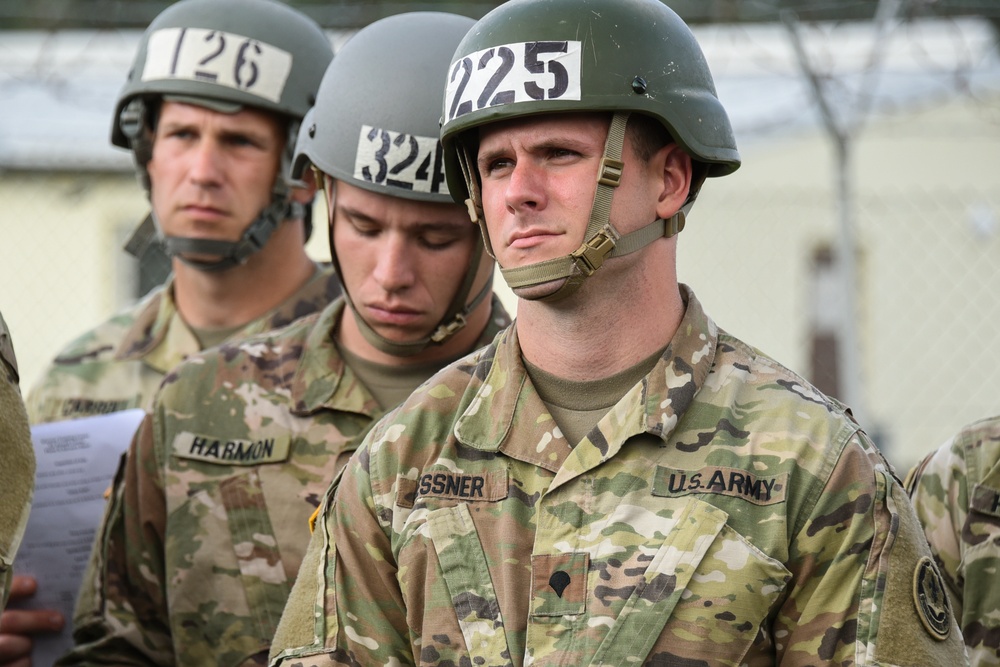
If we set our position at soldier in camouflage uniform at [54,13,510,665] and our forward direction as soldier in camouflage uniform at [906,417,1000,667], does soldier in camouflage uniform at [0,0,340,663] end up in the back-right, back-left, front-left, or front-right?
back-left

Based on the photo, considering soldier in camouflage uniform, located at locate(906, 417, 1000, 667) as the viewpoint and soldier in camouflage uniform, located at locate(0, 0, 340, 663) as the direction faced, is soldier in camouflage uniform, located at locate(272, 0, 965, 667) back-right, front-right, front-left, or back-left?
front-left

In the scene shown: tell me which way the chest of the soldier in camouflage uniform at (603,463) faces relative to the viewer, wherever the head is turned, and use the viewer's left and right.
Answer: facing the viewer and to the left of the viewer

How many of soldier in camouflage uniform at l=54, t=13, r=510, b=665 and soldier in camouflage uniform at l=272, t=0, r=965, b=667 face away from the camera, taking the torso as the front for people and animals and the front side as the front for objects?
0

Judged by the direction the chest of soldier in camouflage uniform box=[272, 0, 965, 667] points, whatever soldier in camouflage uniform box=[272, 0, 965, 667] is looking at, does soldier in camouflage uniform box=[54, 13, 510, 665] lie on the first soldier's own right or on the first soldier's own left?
on the first soldier's own right

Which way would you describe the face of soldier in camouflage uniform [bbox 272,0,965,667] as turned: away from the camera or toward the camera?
toward the camera

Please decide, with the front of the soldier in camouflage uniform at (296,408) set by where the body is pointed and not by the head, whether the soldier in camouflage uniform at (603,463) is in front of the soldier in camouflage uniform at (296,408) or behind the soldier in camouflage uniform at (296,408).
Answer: in front

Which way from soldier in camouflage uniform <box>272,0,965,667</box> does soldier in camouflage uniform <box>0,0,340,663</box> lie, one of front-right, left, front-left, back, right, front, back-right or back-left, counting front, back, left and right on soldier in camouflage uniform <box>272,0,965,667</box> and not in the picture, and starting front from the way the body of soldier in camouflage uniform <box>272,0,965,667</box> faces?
right

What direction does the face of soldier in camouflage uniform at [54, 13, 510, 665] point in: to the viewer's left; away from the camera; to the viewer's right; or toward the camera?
toward the camera

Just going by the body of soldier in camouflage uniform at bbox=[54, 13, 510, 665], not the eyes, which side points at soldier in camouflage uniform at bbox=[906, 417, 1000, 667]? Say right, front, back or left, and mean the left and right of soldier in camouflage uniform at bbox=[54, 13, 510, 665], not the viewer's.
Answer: left

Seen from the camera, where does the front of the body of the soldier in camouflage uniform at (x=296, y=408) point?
toward the camera
